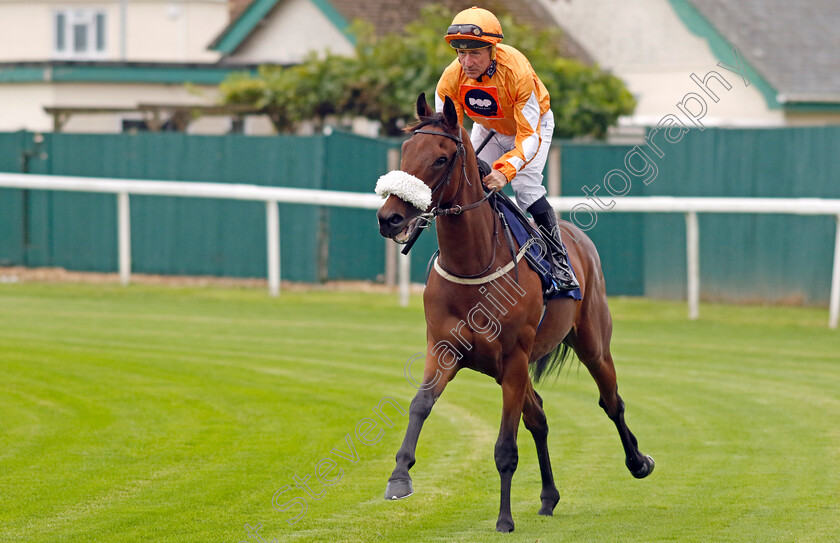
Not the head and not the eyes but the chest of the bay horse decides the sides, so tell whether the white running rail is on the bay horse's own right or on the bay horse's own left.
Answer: on the bay horse's own right

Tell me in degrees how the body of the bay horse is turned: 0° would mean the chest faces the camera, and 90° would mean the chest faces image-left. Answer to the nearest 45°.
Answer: approximately 45°

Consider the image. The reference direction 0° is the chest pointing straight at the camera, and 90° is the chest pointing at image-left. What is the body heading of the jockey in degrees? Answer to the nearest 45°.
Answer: approximately 45°

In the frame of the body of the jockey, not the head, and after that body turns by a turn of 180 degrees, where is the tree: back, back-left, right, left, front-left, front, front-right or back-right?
front-left

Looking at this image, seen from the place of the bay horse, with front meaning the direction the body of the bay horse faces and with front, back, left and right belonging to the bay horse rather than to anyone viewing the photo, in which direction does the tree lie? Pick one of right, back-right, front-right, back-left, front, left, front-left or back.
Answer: back-right
